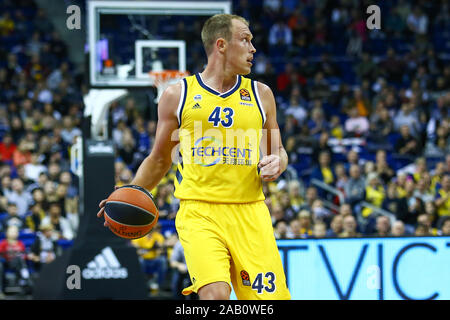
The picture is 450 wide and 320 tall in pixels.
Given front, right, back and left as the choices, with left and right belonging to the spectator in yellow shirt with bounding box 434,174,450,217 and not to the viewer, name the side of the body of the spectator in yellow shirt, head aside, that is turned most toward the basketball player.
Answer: front

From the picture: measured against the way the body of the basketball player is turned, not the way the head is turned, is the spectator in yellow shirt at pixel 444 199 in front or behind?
behind

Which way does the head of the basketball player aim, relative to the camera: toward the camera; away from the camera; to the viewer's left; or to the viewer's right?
to the viewer's right

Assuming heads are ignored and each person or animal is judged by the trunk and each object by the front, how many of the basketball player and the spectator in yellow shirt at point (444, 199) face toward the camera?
2

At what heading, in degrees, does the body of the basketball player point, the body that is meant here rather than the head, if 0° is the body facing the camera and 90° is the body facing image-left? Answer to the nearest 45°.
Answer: approximately 0°

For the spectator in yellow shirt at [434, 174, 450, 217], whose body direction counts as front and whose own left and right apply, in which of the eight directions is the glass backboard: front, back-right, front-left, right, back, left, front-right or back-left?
front-right

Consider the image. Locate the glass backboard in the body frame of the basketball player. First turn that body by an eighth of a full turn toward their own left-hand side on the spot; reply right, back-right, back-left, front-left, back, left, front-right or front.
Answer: back-left
